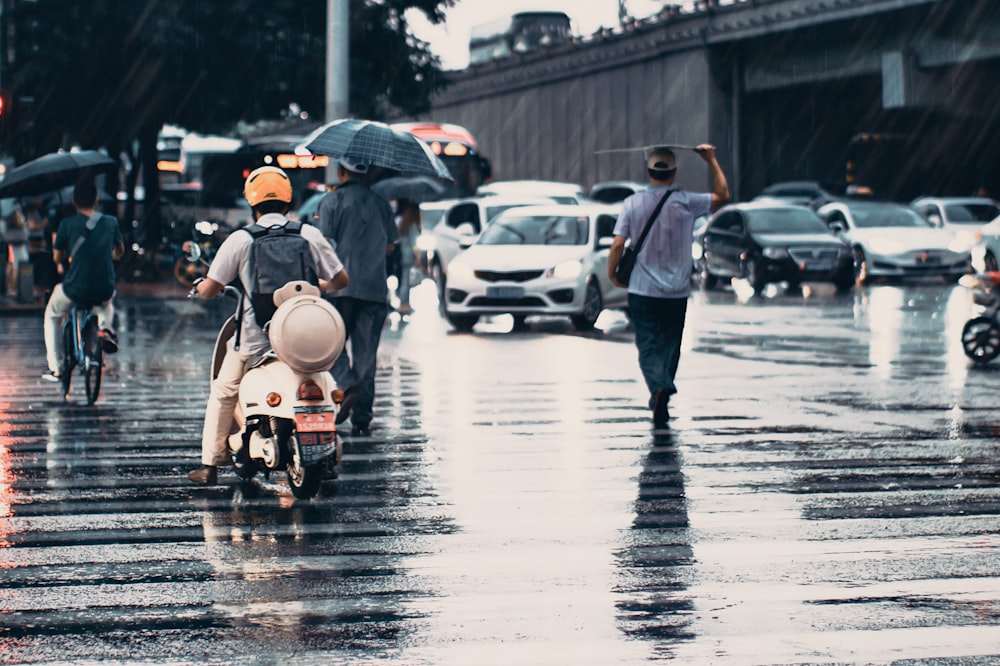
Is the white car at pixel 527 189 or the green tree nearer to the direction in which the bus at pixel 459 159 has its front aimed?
the white car

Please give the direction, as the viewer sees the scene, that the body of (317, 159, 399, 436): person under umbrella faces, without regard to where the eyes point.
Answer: away from the camera

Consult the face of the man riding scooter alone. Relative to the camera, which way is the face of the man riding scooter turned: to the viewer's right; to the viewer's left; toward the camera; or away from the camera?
away from the camera

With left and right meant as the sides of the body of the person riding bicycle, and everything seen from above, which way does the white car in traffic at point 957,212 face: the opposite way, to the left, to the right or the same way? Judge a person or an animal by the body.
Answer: the opposite way

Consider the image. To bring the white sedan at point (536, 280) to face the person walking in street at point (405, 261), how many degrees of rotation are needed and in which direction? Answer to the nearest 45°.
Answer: approximately 90° to its right

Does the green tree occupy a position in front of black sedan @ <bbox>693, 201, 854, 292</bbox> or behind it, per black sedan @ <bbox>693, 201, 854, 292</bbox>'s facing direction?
behind

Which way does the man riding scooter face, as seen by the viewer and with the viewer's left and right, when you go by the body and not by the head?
facing away from the viewer

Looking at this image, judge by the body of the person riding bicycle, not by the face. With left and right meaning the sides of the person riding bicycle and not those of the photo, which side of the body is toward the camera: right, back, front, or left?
back

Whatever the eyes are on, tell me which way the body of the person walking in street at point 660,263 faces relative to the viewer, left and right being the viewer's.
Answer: facing away from the viewer
